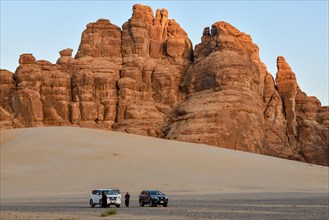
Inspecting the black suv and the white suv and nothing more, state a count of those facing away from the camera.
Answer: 0
